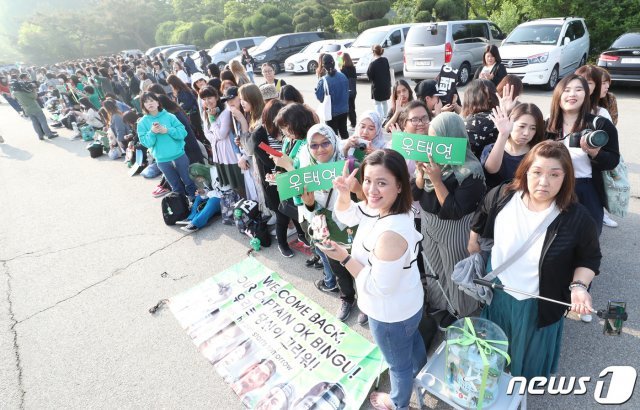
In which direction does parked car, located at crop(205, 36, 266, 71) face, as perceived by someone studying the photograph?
facing the viewer and to the left of the viewer

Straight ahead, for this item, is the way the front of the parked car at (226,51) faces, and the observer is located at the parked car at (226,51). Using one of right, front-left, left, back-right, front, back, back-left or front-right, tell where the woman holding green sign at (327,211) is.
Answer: front-left

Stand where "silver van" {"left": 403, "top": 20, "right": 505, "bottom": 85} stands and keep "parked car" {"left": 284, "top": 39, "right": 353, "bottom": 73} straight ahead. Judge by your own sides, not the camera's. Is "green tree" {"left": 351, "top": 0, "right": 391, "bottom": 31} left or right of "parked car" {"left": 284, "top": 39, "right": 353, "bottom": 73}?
right

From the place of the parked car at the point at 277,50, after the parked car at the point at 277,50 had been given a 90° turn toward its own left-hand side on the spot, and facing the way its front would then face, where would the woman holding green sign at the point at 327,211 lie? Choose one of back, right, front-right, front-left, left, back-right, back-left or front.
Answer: front-right

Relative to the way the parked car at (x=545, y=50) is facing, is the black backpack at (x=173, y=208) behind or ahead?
ahead

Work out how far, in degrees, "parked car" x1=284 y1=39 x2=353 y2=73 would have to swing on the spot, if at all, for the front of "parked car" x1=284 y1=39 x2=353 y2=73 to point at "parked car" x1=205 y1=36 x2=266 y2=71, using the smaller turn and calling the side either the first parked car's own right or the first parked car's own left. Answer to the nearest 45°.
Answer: approximately 90° to the first parked car's own right

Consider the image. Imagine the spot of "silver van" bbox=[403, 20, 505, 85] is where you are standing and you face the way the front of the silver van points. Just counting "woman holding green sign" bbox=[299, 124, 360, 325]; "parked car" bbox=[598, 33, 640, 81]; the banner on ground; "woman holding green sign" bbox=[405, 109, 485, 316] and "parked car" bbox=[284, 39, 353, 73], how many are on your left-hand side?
1
